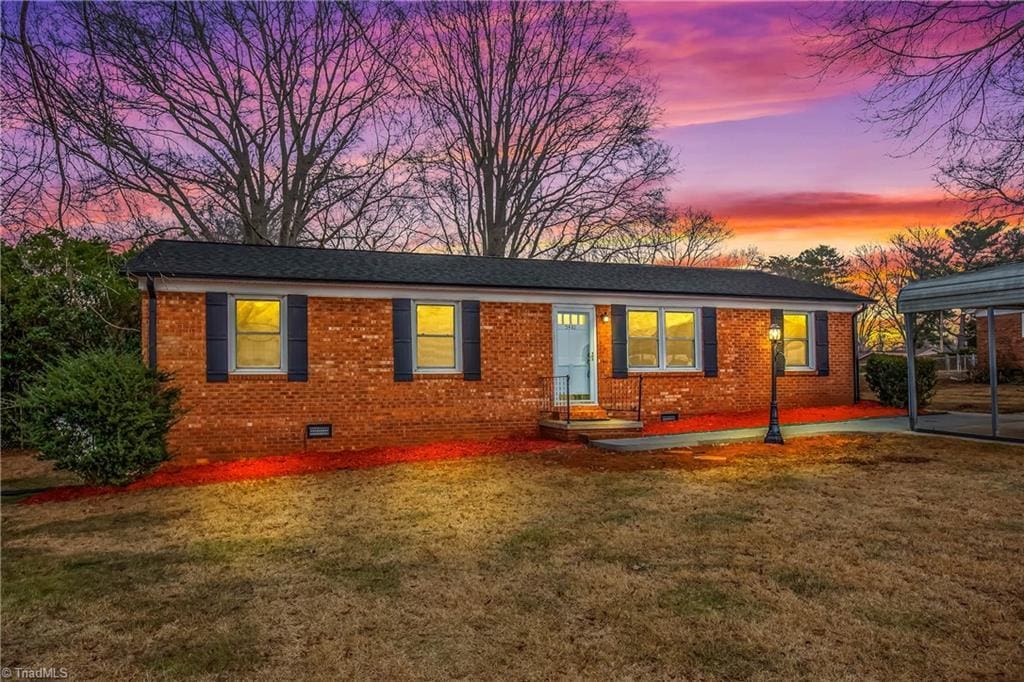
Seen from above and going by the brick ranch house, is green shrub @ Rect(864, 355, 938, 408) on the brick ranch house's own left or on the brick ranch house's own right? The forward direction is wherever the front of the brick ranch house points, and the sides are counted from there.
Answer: on the brick ranch house's own left

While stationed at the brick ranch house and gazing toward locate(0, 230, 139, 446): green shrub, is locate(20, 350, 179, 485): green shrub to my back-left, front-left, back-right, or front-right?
front-left

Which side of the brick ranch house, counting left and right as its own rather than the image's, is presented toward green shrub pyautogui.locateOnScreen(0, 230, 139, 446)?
right

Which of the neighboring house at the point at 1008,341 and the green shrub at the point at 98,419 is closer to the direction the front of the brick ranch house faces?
the green shrub

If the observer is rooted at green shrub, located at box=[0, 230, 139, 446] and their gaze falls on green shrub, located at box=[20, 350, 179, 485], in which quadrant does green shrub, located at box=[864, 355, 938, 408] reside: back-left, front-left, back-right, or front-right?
front-left

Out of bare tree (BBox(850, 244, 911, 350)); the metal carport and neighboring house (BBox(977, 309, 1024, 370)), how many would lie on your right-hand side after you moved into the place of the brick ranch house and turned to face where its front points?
0

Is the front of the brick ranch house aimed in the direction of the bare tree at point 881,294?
no

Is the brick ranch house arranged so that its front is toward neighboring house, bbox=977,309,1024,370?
no

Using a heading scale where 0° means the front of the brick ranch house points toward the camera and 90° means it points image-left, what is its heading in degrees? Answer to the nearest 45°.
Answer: approximately 0°

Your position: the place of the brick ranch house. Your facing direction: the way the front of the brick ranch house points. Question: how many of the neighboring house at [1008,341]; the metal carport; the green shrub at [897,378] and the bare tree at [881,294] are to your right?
0

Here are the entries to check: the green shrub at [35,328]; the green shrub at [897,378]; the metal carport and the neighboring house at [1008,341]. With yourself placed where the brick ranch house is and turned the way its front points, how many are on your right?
1

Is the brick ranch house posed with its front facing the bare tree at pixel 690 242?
no

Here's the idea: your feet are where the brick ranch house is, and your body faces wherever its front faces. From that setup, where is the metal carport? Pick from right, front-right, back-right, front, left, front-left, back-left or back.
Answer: left

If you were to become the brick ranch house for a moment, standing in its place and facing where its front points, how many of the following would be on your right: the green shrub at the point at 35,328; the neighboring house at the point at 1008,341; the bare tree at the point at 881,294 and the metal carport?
1

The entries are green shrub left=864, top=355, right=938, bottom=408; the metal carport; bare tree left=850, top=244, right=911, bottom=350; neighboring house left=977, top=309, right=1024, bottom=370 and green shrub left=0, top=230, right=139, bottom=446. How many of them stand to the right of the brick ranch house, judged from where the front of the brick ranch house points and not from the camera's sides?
1
